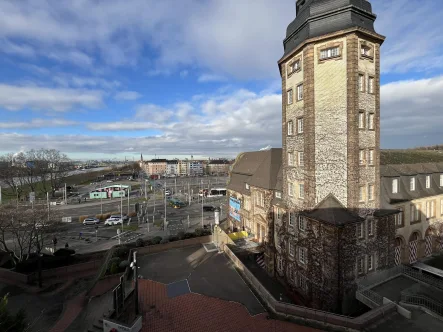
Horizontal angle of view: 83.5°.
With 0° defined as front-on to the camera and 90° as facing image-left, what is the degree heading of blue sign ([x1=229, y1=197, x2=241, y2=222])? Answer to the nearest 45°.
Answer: approximately 45°

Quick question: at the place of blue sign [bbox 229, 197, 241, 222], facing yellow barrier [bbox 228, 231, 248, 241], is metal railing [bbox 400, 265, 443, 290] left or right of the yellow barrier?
left

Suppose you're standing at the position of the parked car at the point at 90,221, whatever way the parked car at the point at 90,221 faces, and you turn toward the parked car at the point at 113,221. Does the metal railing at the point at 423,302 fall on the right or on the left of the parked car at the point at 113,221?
right

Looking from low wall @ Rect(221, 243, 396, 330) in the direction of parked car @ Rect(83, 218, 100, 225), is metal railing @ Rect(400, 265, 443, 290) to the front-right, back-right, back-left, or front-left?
back-right

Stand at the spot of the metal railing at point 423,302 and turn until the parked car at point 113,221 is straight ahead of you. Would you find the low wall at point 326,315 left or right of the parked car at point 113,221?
left

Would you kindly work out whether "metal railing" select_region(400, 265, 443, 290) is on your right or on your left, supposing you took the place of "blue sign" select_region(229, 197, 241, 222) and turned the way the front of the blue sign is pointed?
on your left

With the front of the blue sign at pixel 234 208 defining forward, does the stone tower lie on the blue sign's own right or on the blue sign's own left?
on the blue sign's own left
